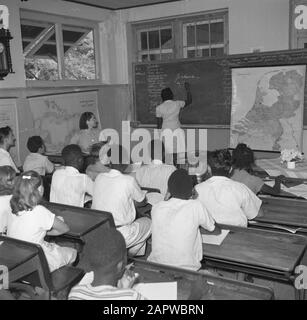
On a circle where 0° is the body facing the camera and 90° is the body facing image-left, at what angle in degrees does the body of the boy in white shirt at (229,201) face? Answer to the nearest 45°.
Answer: approximately 180°

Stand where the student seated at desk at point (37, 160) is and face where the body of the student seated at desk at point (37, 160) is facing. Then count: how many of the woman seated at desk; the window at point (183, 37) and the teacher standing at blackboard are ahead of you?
3

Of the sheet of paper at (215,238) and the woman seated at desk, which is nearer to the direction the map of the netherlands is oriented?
the sheet of paper

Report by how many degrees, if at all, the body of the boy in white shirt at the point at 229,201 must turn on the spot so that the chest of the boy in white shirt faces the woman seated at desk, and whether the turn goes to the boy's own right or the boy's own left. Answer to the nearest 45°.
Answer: approximately 45° to the boy's own left

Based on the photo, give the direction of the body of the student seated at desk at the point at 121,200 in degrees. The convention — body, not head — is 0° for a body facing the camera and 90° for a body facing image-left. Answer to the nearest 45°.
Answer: approximately 225°

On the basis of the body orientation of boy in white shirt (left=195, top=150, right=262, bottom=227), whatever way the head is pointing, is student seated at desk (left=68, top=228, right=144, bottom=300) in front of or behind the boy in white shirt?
behind

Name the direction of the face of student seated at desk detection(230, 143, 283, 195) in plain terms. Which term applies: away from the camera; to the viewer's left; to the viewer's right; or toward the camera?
away from the camera

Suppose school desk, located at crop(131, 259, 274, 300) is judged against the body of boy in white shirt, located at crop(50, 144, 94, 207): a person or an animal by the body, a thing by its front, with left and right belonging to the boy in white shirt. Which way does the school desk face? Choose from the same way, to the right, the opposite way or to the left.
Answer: the opposite way

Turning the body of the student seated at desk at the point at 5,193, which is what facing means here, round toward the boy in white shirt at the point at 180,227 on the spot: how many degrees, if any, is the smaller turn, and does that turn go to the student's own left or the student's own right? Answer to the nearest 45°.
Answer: approximately 90° to the student's own right

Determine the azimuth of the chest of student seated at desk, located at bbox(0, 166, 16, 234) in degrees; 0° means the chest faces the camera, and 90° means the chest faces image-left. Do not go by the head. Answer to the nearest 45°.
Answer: approximately 225°

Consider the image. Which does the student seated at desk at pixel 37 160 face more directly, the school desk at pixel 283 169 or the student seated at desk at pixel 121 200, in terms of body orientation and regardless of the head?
the school desk

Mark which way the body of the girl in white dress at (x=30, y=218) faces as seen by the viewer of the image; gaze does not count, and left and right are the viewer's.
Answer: facing away from the viewer and to the right of the viewer
